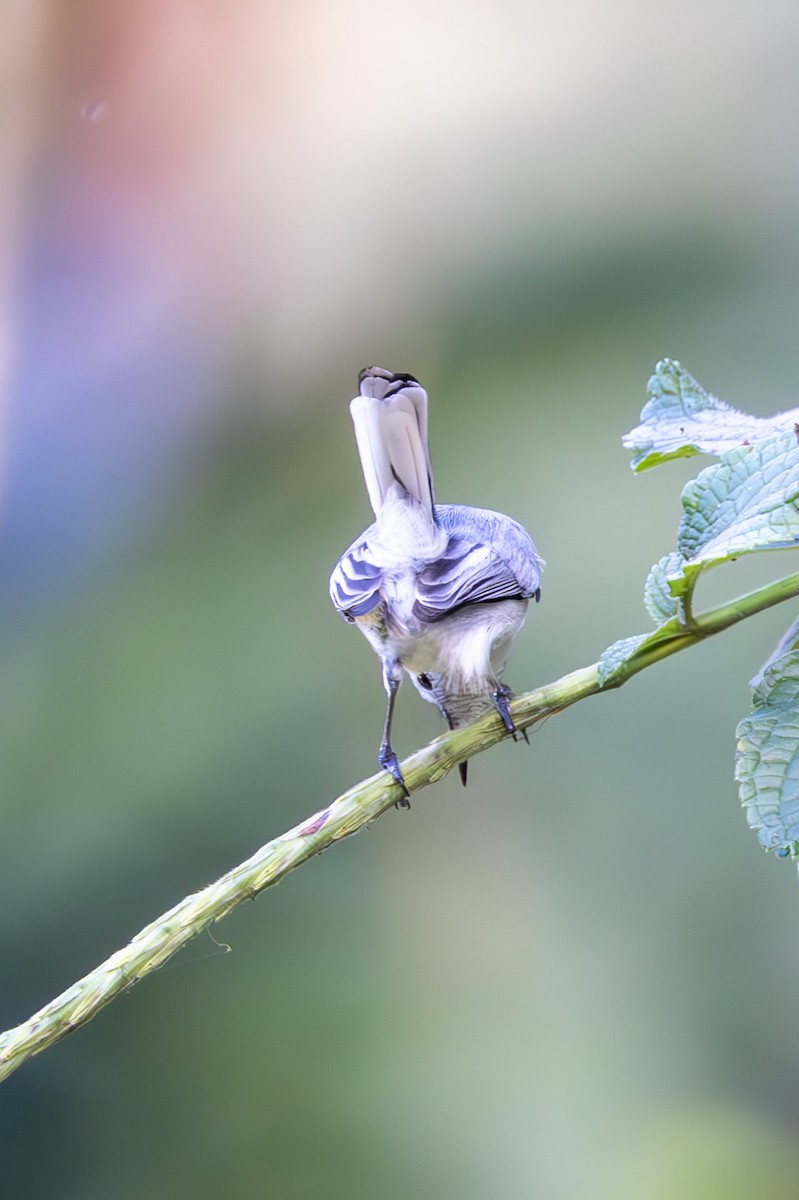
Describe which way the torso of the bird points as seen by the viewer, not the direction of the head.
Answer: away from the camera
